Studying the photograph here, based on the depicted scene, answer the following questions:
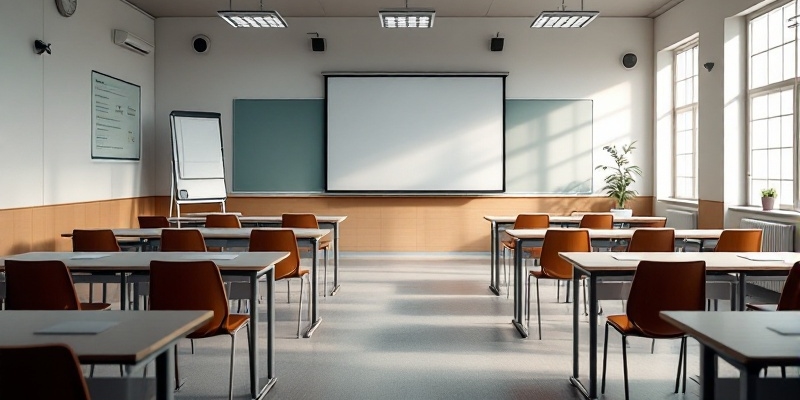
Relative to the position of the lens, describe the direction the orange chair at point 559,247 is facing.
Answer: facing away from the viewer and to the left of the viewer

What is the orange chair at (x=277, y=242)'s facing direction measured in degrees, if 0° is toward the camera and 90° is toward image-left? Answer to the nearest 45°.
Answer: approximately 225°

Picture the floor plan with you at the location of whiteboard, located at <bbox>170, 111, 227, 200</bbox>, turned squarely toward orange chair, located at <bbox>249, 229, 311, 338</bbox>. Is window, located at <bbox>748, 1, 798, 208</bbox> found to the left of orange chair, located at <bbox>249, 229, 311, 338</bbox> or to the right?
left

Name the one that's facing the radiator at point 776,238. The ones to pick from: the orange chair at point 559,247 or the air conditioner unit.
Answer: the air conditioner unit

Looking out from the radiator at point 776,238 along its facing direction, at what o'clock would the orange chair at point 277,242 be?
The orange chair is roughly at 12 o'clock from the radiator.

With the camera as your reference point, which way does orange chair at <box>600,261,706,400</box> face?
facing away from the viewer and to the left of the viewer

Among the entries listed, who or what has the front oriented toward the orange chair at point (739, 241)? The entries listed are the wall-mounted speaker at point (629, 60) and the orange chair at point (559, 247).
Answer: the wall-mounted speaker

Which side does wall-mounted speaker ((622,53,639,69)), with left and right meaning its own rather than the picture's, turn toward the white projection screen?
right

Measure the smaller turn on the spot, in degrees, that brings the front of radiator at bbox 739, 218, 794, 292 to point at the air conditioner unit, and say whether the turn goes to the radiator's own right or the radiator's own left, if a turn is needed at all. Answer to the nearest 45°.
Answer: approximately 45° to the radiator's own right

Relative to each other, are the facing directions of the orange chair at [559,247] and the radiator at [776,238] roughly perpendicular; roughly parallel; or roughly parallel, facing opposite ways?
roughly perpendicular

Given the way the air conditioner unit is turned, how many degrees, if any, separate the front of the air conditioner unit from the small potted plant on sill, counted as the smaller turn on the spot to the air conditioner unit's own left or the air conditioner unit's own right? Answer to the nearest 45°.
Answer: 0° — it already faces it

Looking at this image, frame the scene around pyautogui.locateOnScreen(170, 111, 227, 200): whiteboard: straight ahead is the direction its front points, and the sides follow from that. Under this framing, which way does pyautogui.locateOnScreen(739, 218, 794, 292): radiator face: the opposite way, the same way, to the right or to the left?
to the right

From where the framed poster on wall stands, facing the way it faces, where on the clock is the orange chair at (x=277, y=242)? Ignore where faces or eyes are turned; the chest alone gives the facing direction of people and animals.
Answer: The orange chair is roughly at 1 o'clock from the framed poster on wall.
